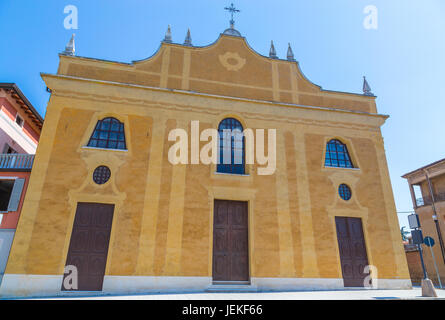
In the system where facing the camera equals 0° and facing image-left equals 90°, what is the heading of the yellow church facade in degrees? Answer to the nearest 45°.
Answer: approximately 0°
